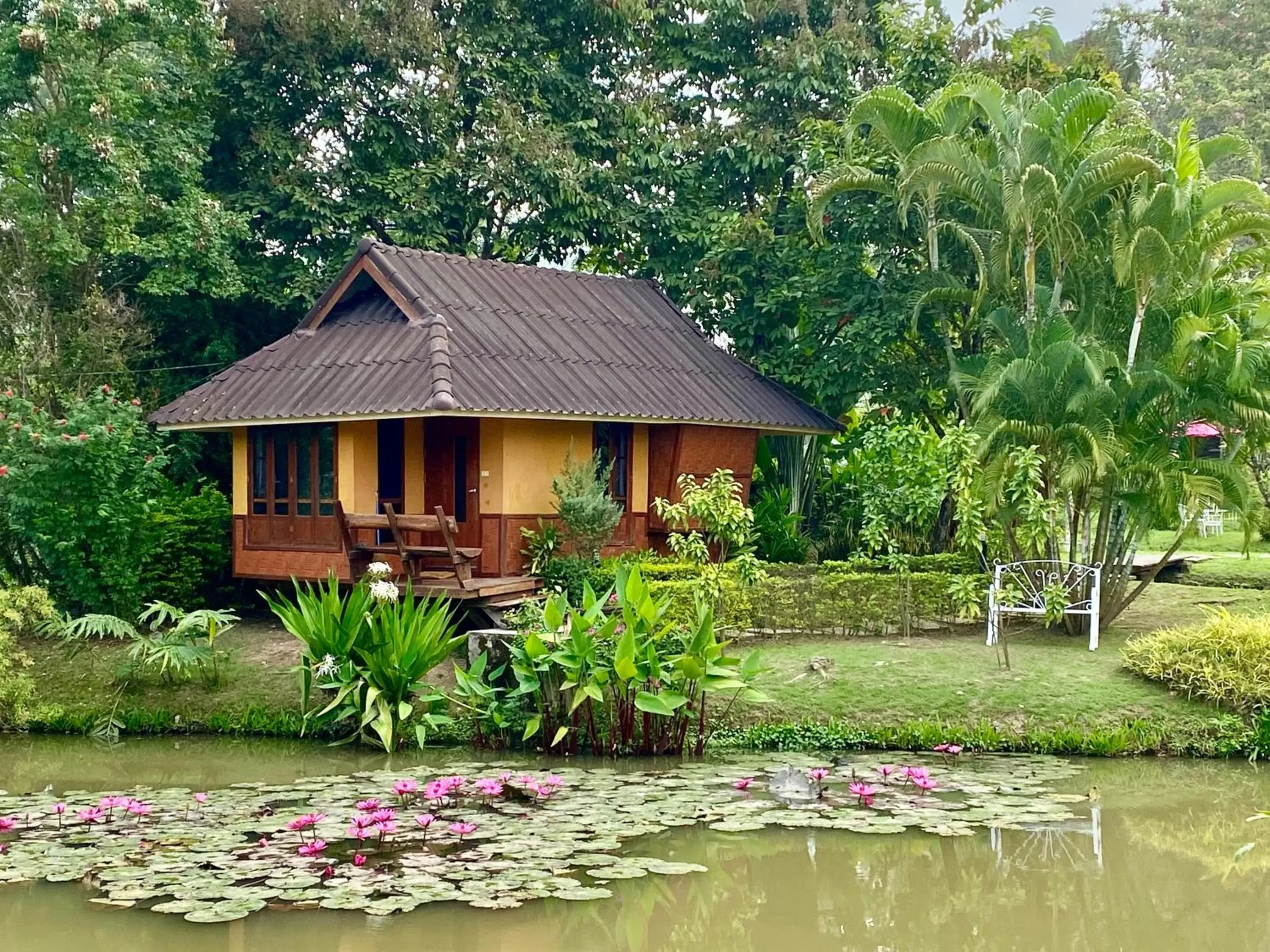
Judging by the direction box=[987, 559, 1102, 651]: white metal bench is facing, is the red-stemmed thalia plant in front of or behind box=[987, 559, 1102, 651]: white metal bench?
in front

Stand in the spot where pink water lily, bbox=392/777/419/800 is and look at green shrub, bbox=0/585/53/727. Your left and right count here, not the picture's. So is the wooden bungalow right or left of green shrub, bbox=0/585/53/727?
right

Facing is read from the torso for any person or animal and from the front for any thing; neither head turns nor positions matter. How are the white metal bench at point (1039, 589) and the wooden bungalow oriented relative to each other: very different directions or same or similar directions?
same or similar directions

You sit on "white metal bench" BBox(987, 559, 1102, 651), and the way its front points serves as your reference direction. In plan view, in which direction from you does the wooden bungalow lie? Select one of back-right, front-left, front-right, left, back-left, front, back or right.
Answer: right

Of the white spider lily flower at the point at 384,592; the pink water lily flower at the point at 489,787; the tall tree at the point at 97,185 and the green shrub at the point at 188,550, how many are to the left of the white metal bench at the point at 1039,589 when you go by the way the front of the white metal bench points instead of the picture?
0

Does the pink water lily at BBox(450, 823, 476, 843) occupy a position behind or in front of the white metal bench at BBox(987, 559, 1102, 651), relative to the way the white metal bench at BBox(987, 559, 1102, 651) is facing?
in front

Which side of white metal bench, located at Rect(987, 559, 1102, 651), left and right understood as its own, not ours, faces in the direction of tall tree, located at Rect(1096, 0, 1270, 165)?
back

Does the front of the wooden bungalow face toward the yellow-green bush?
no

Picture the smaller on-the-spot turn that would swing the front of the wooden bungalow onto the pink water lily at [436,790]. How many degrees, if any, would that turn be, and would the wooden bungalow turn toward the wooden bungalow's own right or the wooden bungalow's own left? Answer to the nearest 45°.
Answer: approximately 45° to the wooden bungalow's own left

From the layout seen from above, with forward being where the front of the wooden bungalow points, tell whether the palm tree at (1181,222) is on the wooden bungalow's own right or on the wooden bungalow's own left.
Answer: on the wooden bungalow's own left

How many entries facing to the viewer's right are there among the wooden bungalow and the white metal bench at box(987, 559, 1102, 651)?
0

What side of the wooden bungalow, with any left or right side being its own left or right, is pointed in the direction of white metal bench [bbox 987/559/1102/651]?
left

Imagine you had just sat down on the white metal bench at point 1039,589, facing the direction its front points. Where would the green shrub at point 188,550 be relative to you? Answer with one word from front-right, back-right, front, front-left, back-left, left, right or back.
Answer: right

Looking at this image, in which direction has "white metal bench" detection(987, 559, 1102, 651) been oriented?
toward the camera

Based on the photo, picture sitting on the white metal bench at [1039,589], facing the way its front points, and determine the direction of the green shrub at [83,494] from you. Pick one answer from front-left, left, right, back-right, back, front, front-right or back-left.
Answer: right

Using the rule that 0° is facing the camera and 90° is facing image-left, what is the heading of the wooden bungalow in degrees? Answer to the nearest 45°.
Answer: approximately 45°
